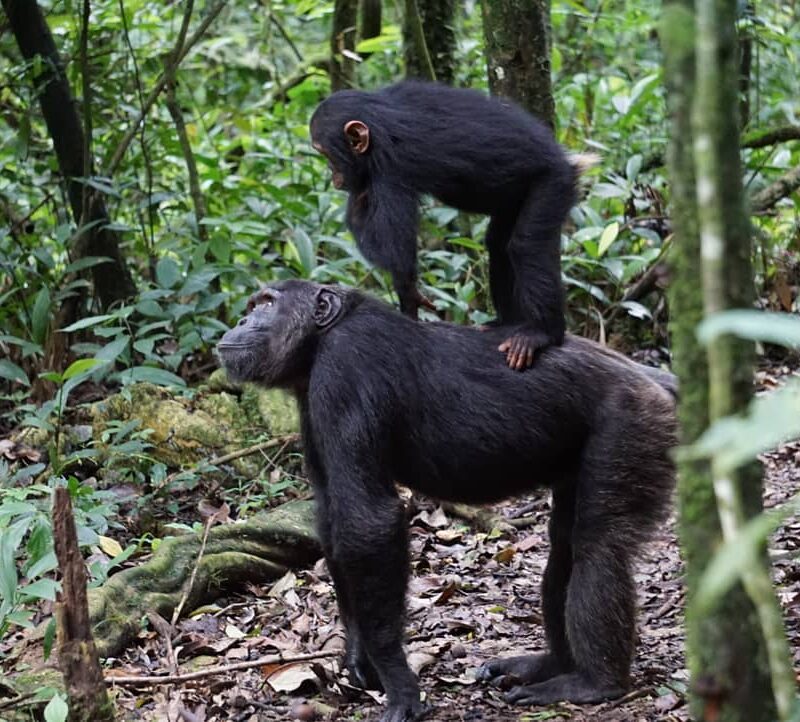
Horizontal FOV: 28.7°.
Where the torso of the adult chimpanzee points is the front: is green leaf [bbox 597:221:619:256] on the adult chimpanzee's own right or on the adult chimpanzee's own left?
on the adult chimpanzee's own right

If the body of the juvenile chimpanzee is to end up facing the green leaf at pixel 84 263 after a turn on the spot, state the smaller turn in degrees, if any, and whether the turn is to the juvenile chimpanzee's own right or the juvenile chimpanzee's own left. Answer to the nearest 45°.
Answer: approximately 45° to the juvenile chimpanzee's own right

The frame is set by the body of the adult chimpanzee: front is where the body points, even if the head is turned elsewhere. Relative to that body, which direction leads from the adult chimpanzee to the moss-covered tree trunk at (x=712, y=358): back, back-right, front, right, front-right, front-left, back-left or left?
left

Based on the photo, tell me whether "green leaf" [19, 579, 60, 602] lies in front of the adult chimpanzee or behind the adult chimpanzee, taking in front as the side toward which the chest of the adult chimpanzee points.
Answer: in front

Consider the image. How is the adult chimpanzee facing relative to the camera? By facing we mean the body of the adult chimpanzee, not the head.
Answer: to the viewer's left

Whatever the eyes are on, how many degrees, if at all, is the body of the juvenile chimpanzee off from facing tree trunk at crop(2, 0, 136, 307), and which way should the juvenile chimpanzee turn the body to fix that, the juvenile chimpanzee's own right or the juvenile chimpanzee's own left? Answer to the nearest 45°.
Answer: approximately 45° to the juvenile chimpanzee's own right

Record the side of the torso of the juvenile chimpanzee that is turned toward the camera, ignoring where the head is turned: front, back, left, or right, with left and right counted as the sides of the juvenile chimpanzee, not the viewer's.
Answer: left

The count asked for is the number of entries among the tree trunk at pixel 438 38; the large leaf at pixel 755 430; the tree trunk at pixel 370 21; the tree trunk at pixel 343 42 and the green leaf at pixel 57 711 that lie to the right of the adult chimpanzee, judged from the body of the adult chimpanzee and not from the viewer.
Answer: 3

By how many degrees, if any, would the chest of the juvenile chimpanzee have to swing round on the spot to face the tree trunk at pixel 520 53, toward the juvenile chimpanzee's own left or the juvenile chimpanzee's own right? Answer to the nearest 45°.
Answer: approximately 90° to the juvenile chimpanzee's own right

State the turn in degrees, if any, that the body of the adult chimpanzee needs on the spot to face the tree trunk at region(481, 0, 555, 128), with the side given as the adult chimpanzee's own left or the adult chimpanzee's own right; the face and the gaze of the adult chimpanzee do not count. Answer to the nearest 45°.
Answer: approximately 90° to the adult chimpanzee's own right
